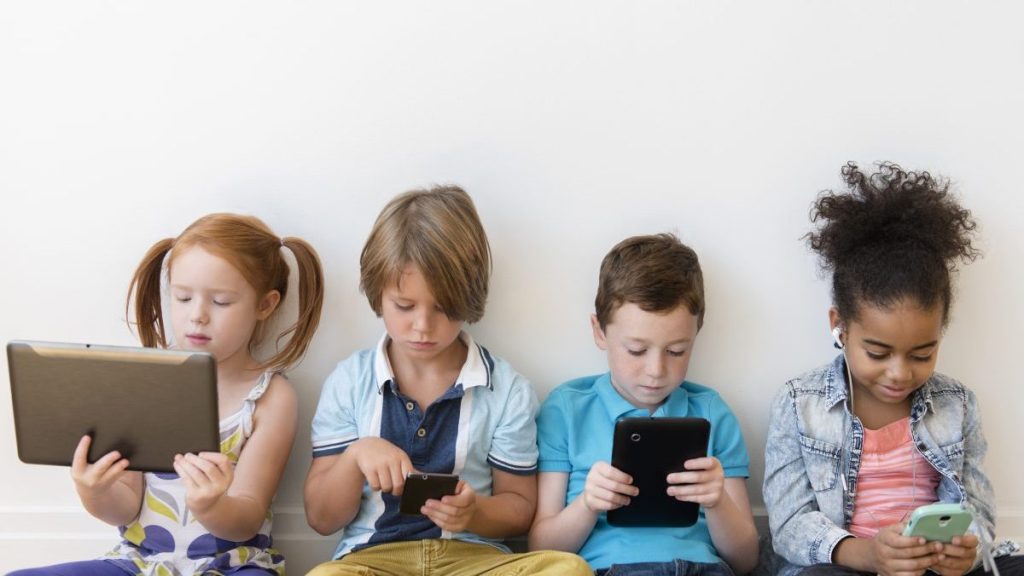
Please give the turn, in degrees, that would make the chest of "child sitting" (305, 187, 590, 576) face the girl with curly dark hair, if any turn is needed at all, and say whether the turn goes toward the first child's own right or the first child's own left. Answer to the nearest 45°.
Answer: approximately 90° to the first child's own left

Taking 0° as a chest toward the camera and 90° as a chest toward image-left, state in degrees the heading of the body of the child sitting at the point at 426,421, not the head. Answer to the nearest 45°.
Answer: approximately 0°

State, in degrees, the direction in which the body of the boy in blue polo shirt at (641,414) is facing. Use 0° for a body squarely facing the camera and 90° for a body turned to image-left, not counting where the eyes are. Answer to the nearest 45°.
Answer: approximately 0°
